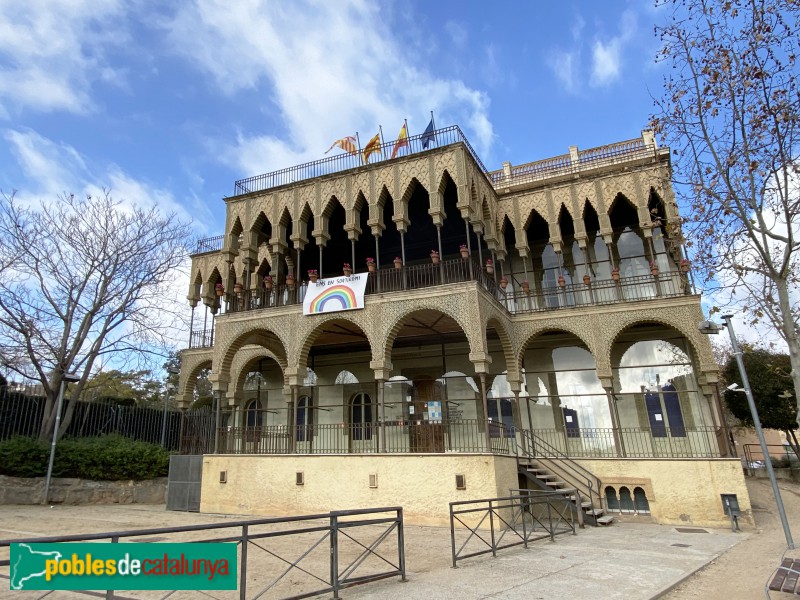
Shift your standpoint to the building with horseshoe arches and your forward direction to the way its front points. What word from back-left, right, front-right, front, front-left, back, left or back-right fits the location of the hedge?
right

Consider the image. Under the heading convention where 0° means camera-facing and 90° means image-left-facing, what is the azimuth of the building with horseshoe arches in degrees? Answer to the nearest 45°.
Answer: approximately 0°

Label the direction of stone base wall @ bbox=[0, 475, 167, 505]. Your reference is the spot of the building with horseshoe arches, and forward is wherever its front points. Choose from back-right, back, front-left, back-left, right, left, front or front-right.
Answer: right

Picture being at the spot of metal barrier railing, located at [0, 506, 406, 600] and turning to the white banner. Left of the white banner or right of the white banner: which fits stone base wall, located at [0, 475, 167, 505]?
left

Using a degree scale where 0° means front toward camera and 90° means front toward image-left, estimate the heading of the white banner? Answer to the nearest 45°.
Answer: approximately 0°

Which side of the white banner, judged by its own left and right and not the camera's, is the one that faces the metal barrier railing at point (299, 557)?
front
